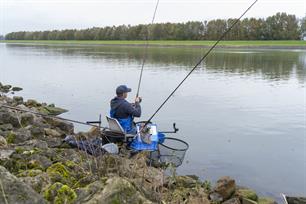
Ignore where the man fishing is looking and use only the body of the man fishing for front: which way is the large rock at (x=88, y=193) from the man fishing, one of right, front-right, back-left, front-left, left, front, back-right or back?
back-right

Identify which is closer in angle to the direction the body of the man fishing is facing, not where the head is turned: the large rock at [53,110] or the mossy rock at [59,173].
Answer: the large rock

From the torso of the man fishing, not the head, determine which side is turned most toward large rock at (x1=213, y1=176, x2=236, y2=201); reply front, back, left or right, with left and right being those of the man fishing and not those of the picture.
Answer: right

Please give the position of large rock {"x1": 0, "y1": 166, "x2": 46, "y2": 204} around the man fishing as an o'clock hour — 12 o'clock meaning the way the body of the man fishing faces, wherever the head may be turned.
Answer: The large rock is roughly at 5 o'clock from the man fishing.

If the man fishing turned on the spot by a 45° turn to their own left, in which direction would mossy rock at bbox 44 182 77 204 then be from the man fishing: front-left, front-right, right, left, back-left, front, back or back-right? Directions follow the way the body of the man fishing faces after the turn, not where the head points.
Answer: back

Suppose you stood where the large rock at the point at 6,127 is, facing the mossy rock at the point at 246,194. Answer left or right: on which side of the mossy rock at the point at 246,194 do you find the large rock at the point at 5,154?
right

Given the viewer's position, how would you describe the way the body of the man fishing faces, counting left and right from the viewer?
facing away from the viewer and to the right of the viewer

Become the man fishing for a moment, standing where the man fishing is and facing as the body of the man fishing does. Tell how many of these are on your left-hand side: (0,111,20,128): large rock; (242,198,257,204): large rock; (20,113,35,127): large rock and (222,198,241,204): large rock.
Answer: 2

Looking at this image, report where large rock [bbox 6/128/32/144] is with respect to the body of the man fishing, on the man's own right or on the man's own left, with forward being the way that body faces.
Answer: on the man's own left

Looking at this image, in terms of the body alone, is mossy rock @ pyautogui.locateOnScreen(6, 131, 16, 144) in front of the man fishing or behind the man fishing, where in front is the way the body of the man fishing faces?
behind

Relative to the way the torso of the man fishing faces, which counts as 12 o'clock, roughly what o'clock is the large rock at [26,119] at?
The large rock is roughly at 9 o'clock from the man fishing.
